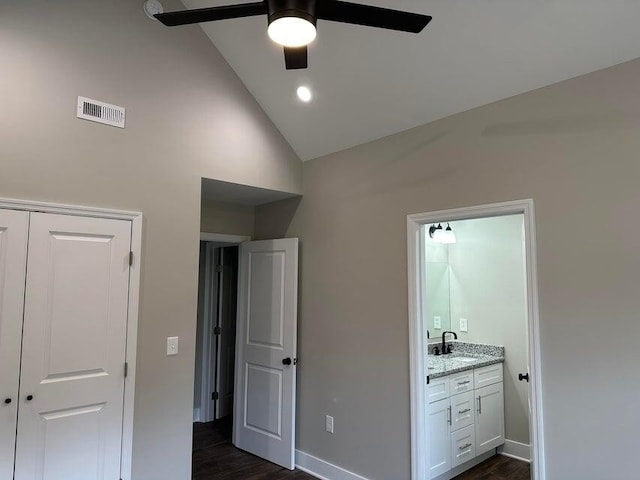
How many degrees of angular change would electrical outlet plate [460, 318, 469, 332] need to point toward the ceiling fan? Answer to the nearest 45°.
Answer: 0° — it already faces it

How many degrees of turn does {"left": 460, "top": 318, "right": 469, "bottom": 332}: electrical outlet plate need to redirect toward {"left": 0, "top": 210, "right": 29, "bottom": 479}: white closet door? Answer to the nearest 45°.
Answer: approximately 45° to its right

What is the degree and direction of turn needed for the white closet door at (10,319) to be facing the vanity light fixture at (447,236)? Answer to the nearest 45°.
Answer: approximately 90° to its left

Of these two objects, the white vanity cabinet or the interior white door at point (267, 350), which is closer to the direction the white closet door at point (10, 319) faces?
the white vanity cabinet

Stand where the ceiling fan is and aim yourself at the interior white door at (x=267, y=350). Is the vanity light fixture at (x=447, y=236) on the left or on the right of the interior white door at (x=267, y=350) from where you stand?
right

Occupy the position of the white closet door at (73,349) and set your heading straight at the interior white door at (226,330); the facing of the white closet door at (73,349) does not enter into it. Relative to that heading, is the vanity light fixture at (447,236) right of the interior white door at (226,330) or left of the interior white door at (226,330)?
right

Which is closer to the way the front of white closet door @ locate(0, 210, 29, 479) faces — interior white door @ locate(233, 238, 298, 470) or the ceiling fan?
the ceiling fan

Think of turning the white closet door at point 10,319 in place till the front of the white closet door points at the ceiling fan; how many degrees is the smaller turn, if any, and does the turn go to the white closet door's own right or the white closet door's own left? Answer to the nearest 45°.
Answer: approximately 45° to the white closet door's own left

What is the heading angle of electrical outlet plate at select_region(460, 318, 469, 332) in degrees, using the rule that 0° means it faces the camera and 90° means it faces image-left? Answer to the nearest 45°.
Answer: approximately 0°
